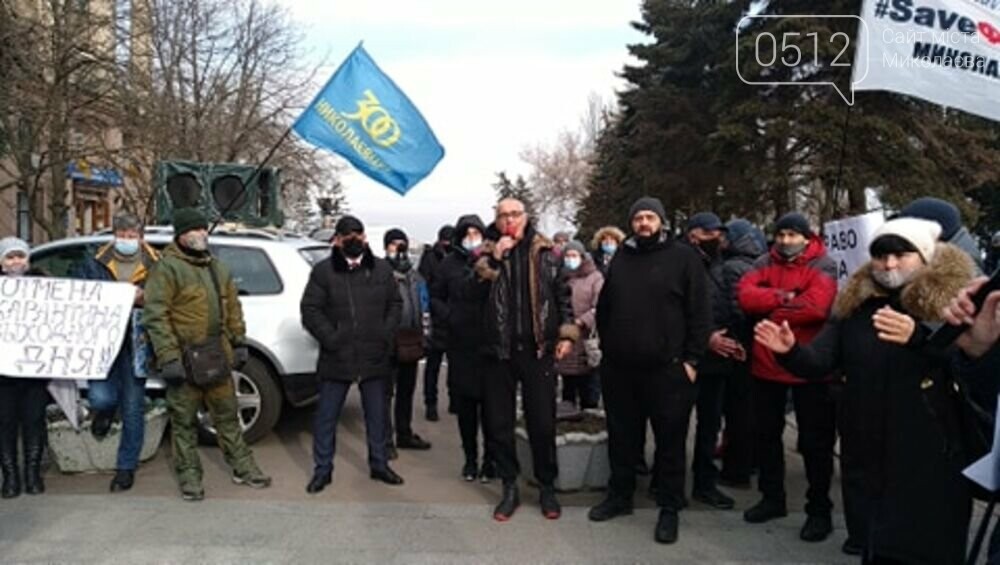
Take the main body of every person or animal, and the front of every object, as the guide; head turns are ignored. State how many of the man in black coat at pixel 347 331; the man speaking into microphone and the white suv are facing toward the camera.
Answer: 2

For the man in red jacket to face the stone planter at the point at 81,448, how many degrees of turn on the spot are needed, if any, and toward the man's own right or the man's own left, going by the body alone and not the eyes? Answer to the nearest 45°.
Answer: approximately 45° to the man's own right

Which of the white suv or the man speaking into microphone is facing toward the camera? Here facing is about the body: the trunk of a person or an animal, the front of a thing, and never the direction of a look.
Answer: the man speaking into microphone

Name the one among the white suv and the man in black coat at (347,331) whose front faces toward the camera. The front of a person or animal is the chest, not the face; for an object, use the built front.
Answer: the man in black coat

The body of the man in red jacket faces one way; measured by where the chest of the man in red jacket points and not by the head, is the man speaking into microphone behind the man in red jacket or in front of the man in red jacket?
in front

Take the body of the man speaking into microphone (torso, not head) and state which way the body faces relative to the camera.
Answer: toward the camera

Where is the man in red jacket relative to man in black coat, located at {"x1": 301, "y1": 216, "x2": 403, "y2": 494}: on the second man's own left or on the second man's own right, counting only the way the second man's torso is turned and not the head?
on the second man's own left

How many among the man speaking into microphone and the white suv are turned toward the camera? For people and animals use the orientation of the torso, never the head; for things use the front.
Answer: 1

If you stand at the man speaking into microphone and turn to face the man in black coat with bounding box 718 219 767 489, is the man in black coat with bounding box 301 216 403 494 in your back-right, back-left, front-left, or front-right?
back-left

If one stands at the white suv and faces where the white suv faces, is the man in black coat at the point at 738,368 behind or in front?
behind

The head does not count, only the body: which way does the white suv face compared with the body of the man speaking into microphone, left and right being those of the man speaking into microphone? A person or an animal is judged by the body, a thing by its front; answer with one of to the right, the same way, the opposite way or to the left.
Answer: to the right

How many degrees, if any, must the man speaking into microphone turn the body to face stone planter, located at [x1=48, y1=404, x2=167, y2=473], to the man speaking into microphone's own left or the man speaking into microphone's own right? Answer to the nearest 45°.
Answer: approximately 90° to the man speaking into microphone's own right

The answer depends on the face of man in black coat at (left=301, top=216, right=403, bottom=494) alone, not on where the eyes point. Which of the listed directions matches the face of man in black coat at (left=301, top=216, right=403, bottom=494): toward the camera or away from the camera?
toward the camera

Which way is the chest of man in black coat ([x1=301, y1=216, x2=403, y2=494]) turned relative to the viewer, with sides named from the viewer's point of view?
facing the viewer

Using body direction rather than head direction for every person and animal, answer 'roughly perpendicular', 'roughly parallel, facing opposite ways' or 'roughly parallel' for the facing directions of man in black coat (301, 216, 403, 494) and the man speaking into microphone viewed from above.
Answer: roughly parallel

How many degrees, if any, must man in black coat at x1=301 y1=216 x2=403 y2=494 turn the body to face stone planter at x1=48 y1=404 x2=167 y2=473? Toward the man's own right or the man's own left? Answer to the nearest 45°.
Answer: approximately 90° to the man's own right

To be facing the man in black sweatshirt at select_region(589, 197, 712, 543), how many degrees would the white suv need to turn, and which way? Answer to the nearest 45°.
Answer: approximately 180°
